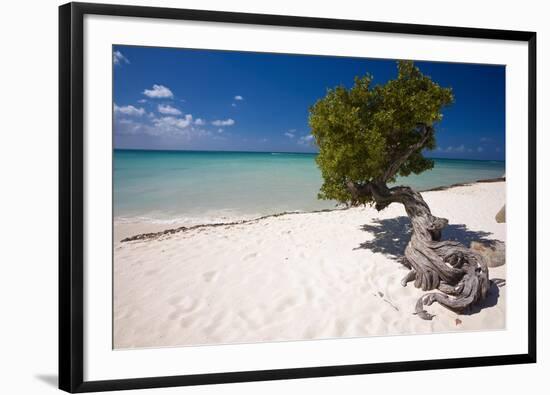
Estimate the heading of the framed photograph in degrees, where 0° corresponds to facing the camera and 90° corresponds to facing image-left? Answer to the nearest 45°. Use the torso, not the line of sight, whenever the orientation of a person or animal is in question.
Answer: approximately 315°
